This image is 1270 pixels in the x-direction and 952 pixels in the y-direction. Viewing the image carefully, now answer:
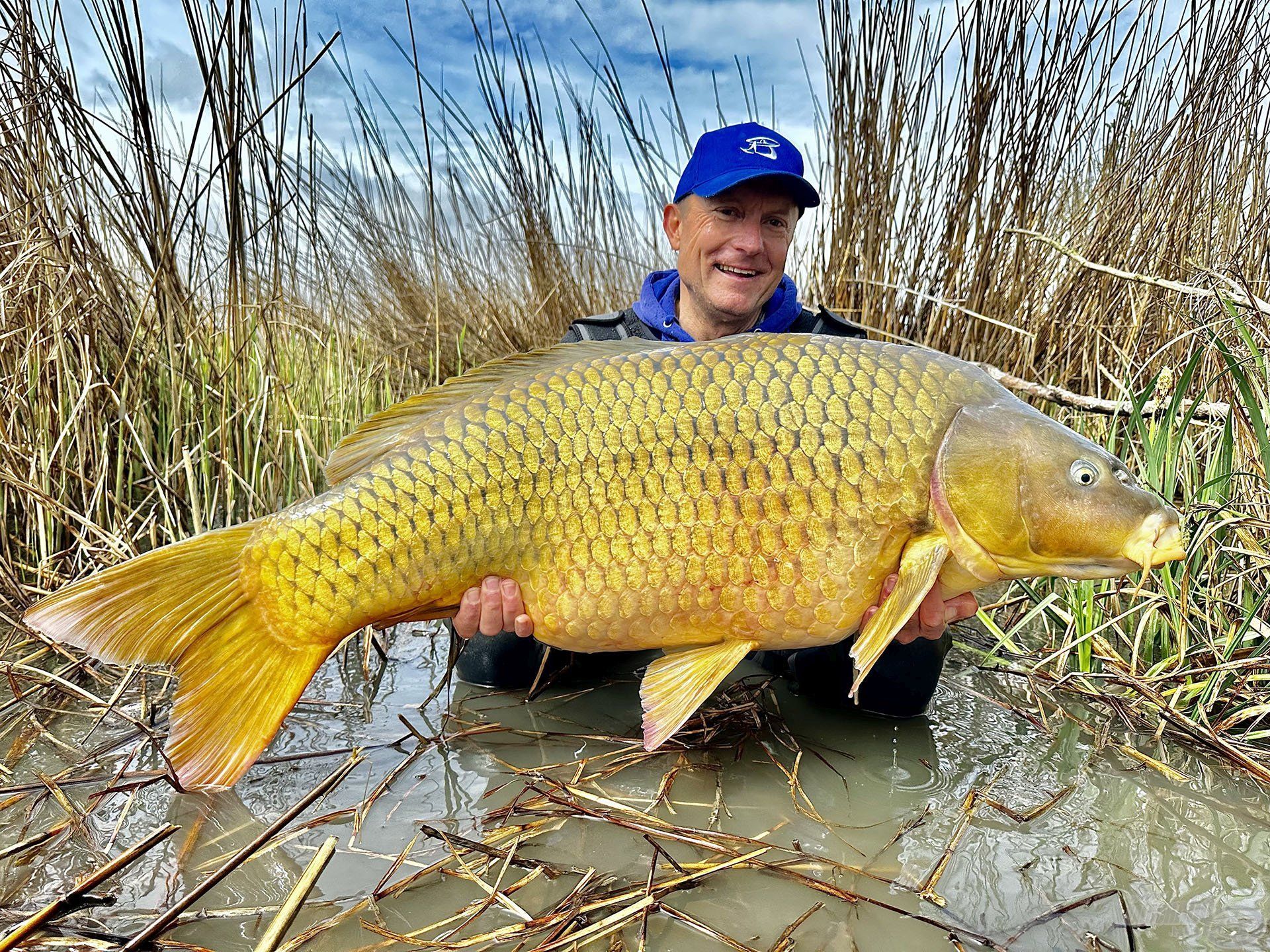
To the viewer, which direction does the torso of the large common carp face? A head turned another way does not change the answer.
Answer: to the viewer's right

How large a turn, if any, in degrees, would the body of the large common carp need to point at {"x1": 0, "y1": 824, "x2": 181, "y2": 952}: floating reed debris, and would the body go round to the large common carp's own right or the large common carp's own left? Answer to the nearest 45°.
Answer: approximately 135° to the large common carp's own right
